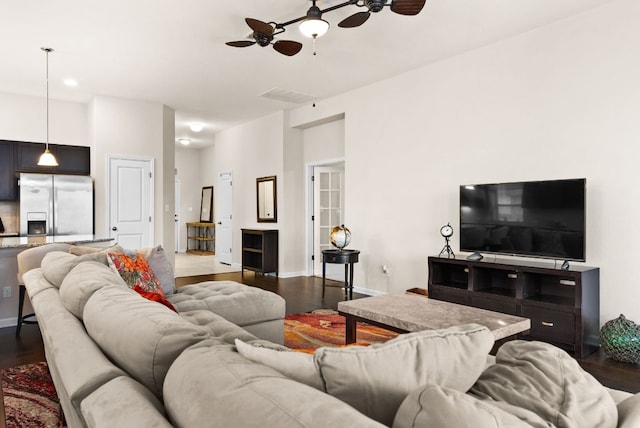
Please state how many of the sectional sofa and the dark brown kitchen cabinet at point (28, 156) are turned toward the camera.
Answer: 1

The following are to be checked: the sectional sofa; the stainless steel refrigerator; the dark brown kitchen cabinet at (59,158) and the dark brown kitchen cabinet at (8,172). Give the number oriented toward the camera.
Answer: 3

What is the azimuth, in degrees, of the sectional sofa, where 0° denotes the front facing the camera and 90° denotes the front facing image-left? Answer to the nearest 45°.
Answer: approximately 225°

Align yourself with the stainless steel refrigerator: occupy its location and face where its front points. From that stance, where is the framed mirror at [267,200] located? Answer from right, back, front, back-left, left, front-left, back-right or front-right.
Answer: left

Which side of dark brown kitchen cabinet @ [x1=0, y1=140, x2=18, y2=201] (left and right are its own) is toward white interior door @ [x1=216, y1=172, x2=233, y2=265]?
left

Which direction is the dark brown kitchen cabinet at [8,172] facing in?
toward the camera

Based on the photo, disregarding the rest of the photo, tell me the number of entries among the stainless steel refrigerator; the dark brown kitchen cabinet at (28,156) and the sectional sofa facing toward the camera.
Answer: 2

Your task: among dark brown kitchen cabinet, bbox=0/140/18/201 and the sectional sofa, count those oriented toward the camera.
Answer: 1

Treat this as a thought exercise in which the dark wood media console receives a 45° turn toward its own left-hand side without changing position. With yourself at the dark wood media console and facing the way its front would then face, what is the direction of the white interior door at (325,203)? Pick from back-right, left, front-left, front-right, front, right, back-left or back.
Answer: back-right

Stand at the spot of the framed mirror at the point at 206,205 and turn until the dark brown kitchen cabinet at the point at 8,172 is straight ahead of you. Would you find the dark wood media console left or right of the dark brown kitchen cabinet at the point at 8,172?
left

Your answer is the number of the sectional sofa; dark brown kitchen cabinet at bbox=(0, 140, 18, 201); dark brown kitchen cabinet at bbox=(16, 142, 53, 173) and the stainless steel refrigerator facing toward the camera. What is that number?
3

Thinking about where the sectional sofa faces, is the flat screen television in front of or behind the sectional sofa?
in front

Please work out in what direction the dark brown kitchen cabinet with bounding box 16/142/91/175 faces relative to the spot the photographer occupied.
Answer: facing the viewer

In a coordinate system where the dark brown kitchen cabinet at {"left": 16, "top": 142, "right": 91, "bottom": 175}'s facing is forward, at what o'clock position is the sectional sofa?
The sectional sofa is roughly at 12 o'clock from the dark brown kitchen cabinet.

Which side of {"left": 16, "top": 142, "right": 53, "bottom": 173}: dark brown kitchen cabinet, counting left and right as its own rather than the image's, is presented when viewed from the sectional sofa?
front

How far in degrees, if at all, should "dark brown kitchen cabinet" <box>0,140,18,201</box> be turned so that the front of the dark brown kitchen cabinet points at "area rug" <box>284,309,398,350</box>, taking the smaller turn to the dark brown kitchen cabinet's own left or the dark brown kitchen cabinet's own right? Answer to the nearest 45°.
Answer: approximately 45° to the dark brown kitchen cabinet's own left

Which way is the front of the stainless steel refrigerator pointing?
toward the camera

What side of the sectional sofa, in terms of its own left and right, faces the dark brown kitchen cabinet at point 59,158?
left

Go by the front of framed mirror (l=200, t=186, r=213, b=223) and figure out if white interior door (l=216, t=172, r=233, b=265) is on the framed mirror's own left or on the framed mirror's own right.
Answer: on the framed mirror's own left
